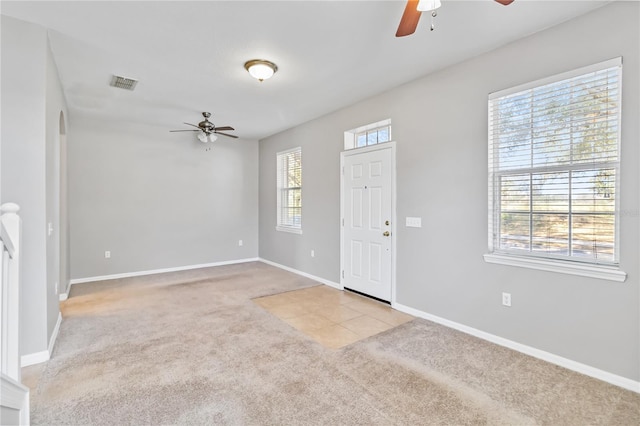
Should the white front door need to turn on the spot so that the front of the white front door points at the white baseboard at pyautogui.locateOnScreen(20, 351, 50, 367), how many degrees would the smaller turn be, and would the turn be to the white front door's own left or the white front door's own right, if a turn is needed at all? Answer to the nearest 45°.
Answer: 0° — it already faces it

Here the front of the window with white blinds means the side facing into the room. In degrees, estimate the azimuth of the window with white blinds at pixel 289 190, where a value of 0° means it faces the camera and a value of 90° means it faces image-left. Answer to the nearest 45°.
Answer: approximately 45°

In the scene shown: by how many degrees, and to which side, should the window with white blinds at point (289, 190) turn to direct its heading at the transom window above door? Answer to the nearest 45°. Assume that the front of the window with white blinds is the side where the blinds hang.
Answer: approximately 90° to its left

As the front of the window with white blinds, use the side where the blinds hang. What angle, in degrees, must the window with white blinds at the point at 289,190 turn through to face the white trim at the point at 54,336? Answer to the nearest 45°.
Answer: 0° — it already faces it

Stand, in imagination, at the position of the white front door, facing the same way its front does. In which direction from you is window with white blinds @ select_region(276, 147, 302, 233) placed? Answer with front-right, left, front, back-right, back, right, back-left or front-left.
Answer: right

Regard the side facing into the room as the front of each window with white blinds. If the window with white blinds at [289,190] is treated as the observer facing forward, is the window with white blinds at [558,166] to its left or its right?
on its left

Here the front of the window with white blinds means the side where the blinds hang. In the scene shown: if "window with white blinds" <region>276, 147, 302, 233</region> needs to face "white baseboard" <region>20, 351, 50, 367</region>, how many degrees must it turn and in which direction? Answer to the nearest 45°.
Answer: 0° — it already faces it

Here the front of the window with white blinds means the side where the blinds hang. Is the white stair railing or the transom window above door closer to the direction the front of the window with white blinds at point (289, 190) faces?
the white stair railing

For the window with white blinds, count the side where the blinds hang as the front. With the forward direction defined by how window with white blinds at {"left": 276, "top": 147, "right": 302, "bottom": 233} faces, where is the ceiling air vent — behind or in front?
in front

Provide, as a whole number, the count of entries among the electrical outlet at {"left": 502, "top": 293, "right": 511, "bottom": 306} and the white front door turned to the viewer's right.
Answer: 0
